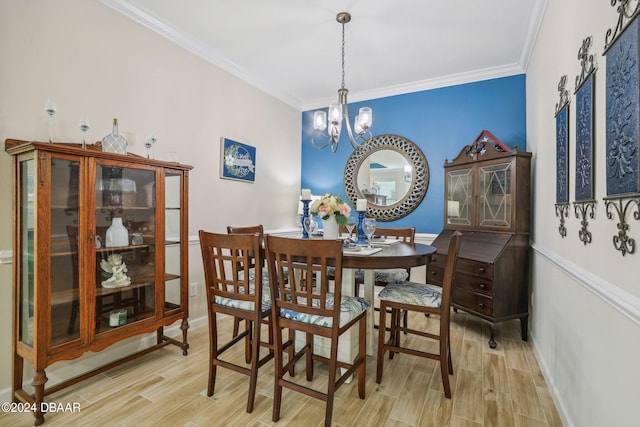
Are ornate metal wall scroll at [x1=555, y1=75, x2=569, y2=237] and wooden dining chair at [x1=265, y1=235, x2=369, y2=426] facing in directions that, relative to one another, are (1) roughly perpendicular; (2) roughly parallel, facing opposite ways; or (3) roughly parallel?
roughly perpendicular

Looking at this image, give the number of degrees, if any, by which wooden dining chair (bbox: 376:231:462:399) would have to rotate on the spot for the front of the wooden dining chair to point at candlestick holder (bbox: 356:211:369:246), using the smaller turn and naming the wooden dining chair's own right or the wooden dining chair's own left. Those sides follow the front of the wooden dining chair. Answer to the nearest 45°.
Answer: approximately 45° to the wooden dining chair's own right

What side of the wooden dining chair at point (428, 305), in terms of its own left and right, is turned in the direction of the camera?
left

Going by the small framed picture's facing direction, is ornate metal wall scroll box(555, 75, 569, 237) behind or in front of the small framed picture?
in front

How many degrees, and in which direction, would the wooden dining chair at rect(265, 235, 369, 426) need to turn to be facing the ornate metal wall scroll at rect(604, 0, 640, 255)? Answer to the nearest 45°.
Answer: approximately 90° to its right

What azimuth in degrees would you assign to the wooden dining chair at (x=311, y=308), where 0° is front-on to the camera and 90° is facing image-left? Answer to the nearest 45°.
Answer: approximately 225°

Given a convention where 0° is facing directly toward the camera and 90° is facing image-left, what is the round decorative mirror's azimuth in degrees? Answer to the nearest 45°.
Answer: approximately 0°

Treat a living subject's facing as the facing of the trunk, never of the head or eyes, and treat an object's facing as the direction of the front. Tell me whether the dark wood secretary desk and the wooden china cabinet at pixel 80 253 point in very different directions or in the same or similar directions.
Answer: very different directions

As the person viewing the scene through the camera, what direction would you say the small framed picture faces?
facing the viewer and to the right of the viewer

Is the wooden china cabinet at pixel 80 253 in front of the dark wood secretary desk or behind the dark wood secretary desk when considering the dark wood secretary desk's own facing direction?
in front
